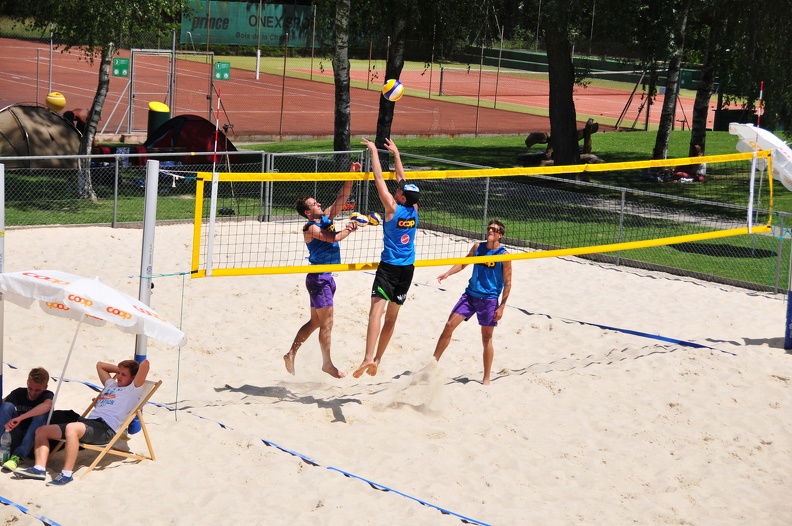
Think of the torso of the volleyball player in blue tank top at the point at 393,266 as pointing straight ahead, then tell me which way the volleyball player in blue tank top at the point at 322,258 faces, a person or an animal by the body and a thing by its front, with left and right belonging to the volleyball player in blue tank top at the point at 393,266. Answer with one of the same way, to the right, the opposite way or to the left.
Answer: the opposite way

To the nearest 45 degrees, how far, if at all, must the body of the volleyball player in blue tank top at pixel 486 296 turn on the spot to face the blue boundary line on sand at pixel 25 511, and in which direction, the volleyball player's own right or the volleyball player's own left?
approximately 45° to the volleyball player's own right

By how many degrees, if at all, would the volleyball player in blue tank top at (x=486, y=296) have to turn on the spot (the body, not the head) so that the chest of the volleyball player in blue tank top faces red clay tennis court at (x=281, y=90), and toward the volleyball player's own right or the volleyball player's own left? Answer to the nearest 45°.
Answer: approximately 180°

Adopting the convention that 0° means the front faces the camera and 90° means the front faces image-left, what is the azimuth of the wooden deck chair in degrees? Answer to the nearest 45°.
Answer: approximately 45°

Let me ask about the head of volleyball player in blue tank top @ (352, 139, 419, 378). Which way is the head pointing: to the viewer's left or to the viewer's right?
to the viewer's left

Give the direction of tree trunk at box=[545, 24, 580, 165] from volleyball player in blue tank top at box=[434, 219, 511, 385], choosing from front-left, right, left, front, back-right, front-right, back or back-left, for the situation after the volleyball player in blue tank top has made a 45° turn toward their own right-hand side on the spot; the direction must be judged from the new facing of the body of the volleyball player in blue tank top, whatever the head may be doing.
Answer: back-right

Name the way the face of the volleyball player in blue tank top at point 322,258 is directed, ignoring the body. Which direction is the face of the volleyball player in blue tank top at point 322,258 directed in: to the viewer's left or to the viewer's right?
to the viewer's right

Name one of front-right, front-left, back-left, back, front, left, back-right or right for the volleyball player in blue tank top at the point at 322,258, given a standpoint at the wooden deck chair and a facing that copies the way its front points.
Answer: back

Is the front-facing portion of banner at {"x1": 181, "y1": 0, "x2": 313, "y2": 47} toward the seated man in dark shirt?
yes
